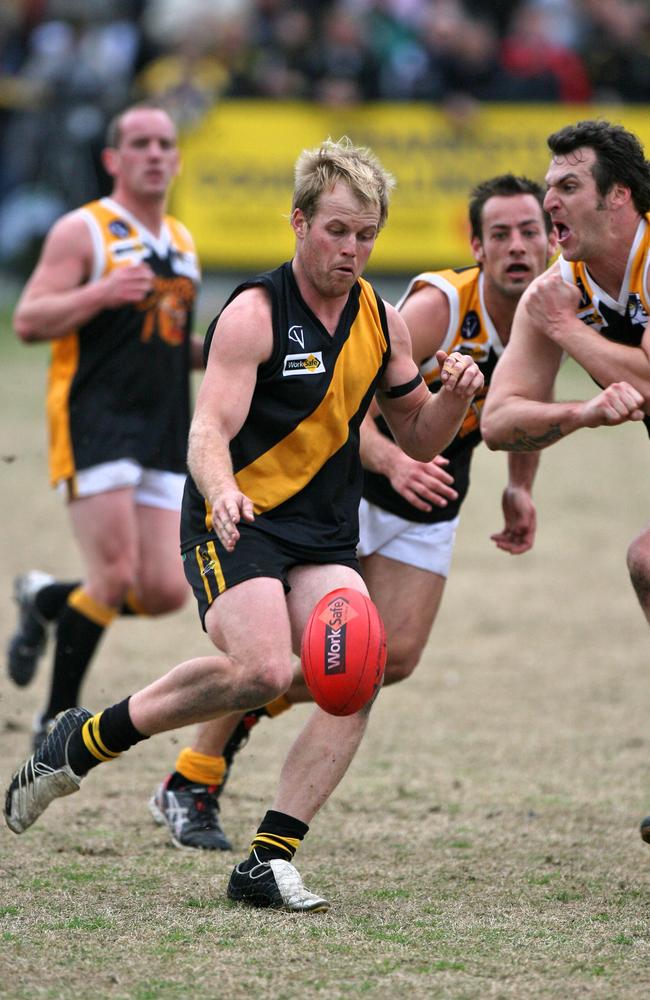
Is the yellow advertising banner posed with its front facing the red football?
yes

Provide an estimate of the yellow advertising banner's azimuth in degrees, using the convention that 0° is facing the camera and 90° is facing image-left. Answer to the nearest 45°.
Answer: approximately 0°
